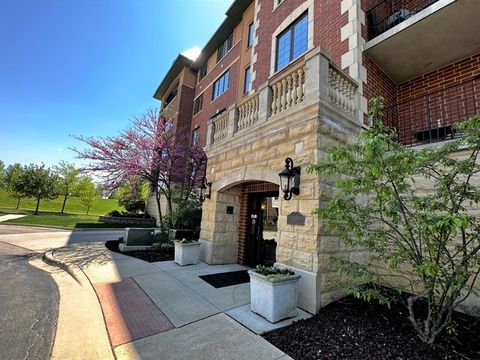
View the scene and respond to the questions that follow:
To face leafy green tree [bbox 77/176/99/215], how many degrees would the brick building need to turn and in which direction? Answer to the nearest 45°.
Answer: approximately 90° to its right

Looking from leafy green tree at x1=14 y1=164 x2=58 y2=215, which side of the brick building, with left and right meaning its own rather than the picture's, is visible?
right

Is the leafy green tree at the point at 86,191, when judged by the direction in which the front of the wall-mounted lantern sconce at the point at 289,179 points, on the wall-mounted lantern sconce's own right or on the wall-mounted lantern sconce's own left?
on the wall-mounted lantern sconce's own right

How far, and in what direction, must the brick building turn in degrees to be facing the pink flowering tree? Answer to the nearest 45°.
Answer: approximately 90° to its right

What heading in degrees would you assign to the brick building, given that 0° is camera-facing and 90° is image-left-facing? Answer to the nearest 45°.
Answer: approximately 45°

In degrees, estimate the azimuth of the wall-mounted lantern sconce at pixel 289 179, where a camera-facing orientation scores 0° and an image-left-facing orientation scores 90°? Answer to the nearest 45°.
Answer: approximately 45°

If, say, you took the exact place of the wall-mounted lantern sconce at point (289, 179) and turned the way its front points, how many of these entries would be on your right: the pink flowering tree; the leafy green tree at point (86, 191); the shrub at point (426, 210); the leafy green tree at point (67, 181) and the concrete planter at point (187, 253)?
4
